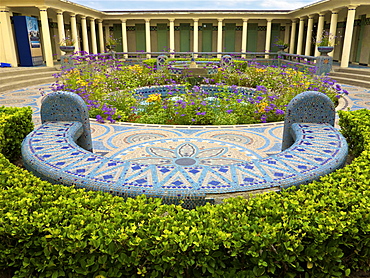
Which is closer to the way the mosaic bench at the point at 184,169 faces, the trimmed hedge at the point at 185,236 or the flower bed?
the flower bed

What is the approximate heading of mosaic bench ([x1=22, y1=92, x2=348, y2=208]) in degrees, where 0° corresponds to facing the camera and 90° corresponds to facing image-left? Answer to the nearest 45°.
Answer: approximately 180°

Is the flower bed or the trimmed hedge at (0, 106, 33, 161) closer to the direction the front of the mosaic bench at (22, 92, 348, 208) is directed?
the flower bed

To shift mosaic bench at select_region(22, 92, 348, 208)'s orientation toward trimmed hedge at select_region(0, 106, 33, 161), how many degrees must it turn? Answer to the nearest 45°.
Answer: approximately 45° to its left

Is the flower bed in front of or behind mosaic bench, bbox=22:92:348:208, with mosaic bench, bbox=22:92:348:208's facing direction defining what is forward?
in front

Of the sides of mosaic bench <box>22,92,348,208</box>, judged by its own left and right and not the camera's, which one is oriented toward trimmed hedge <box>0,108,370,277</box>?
back
